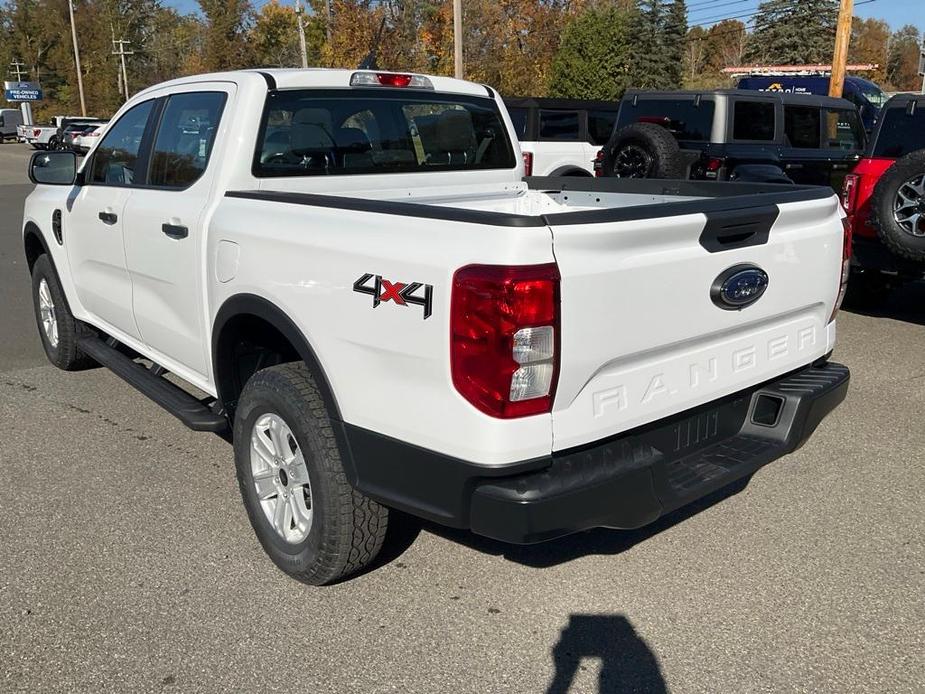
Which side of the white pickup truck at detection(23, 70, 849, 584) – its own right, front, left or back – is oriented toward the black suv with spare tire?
right

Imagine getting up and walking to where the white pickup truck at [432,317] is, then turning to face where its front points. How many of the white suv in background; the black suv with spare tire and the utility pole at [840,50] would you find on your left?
0

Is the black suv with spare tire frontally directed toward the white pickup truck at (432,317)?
no

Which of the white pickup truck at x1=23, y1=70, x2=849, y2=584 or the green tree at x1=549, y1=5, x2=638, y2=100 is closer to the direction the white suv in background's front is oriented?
the green tree

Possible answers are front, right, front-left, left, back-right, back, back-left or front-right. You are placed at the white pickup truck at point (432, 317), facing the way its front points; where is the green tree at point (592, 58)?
front-right

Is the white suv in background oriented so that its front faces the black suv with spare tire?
no

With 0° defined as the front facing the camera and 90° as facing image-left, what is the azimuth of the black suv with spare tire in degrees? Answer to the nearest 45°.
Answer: approximately 225°

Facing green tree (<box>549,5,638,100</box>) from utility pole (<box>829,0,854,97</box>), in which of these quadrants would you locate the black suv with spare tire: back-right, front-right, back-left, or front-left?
back-left

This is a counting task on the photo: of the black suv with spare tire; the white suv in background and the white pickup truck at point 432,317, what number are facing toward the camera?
0

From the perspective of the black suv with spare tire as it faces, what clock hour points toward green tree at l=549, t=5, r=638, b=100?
The green tree is roughly at 10 o'clock from the black suv with spare tire.

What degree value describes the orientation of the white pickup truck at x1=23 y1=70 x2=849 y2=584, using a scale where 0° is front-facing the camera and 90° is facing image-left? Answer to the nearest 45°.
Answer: approximately 135°

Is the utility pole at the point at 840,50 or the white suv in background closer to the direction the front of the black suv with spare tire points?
the utility pole

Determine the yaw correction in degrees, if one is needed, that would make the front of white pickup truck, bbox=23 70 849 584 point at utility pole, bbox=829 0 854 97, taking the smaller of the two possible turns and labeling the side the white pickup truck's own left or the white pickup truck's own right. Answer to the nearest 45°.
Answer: approximately 90° to the white pickup truck's own right

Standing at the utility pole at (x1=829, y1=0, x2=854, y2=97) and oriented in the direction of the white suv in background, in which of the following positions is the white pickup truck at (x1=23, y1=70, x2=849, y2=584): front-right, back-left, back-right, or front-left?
front-left

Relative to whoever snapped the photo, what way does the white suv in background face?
facing away from the viewer and to the right of the viewer

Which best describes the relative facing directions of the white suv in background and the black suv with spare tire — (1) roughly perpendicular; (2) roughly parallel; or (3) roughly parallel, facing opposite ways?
roughly parallel
